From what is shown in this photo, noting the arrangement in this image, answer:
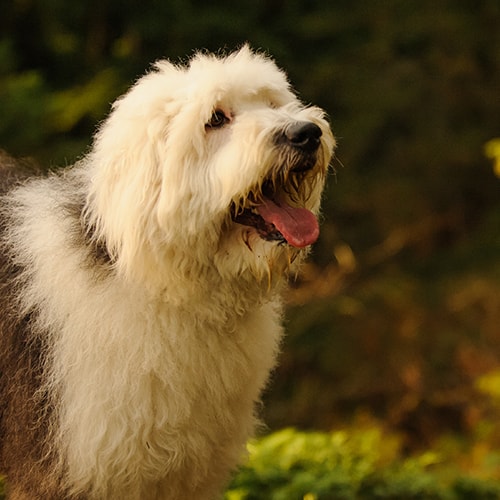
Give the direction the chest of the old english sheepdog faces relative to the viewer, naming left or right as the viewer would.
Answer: facing the viewer and to the right of the viewer
